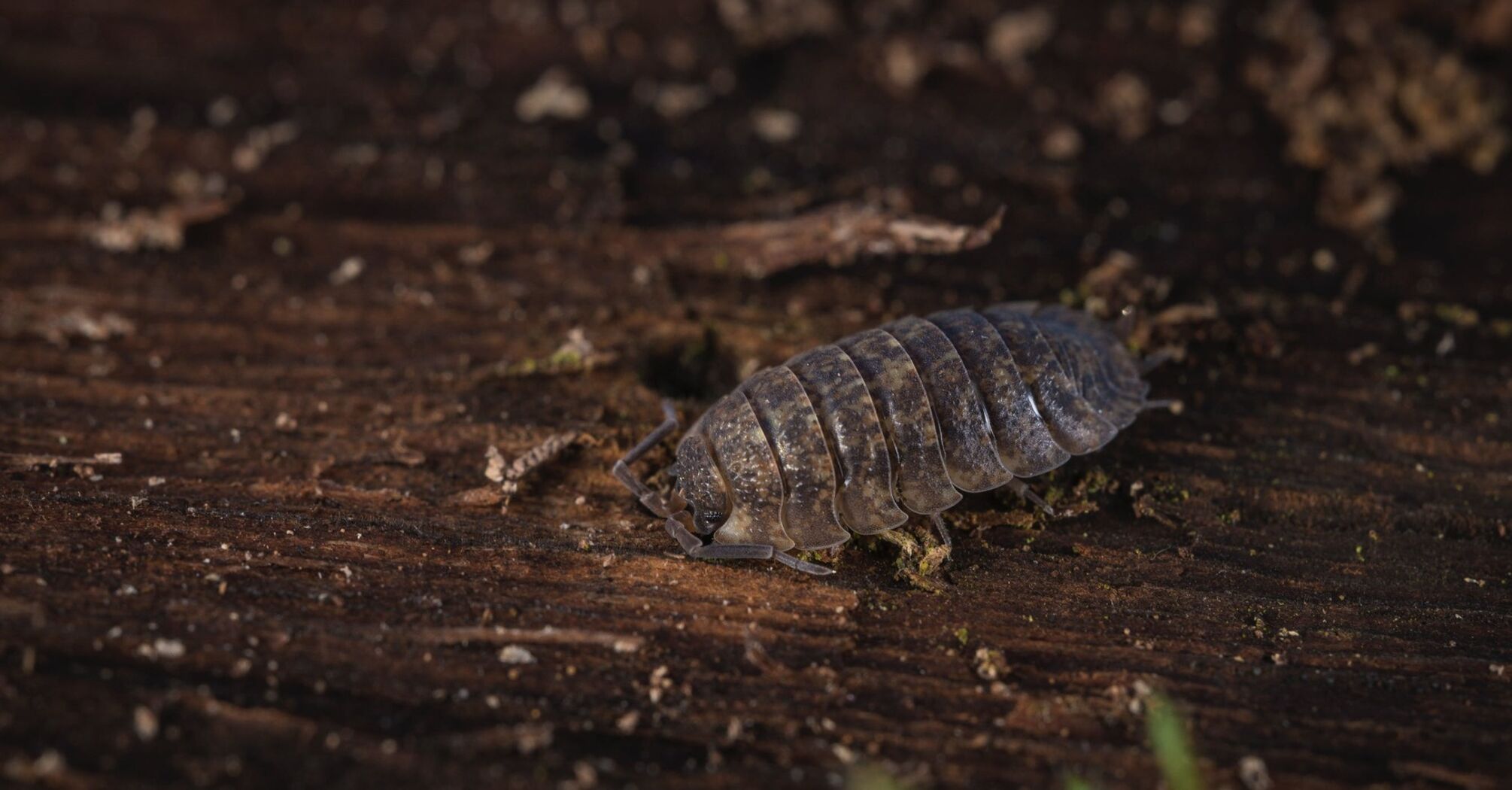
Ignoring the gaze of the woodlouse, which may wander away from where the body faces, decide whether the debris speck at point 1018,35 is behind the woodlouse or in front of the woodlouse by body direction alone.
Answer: behind

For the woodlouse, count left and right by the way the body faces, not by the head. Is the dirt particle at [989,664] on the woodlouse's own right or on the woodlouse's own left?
on the woodlouse's own left

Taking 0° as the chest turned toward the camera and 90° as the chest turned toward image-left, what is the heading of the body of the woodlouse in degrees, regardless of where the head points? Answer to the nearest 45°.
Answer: approximately 45°

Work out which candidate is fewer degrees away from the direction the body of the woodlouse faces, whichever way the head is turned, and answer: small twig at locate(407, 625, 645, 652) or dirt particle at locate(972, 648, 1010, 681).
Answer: the small twig

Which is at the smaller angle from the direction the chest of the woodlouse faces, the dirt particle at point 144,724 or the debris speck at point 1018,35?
the dirt particle

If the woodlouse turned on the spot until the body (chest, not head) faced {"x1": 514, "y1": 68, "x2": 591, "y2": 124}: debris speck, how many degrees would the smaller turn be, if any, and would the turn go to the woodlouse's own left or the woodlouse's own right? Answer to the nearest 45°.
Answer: approximately 90° to the woodlouse's own right

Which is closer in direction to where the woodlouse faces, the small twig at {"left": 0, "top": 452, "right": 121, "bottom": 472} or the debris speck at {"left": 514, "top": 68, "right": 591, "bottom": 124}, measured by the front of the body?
the small twig

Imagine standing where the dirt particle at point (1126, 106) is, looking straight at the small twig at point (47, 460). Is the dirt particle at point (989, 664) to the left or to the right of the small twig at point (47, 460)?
left

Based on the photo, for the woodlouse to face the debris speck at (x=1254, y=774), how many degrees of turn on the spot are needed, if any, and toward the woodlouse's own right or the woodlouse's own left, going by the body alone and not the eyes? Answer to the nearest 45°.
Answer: approximately 90° to the woodlouse's own left
